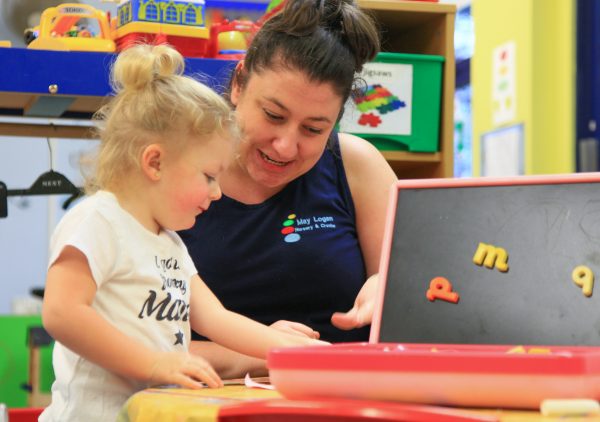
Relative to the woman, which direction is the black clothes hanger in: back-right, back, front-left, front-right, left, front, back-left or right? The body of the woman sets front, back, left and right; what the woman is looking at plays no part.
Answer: back-right

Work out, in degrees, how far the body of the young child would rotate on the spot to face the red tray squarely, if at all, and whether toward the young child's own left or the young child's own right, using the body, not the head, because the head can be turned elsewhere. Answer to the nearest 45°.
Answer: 0° — they already face it

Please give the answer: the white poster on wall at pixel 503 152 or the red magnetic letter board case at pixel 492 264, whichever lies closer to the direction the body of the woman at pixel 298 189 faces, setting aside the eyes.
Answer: the red magnetic letter board case

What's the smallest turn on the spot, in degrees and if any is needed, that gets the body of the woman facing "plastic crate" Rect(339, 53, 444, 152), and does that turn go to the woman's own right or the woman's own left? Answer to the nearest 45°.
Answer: approximately 180°

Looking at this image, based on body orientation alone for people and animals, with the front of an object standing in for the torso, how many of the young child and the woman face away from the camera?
0

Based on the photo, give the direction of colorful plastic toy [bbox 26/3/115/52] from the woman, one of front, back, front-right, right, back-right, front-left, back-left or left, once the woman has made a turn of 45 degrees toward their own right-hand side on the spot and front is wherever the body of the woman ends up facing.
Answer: right

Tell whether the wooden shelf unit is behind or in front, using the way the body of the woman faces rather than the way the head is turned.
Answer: behind

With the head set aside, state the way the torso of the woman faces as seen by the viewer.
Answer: toward the camera

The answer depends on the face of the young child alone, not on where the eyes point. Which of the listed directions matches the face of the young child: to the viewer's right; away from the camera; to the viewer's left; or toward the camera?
to the viewer's right

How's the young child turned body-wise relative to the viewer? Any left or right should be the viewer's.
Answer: facing the viewer and to the right of the viewer
